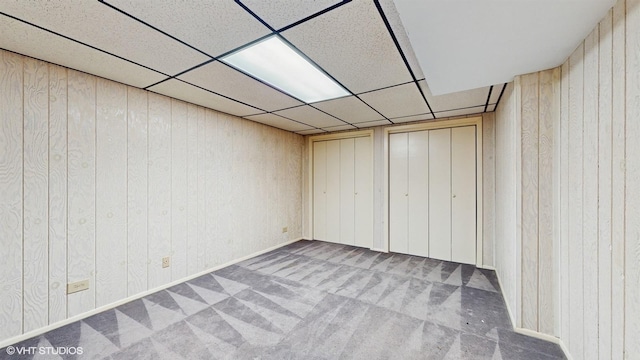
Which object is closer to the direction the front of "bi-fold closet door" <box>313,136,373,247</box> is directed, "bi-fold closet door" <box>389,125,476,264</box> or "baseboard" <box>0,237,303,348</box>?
the baseboard

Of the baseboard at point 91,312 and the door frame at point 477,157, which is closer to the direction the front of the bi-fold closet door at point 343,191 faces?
the baseboard

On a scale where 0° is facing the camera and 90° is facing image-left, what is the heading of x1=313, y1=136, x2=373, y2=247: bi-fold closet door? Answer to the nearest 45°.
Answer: approximately 45°

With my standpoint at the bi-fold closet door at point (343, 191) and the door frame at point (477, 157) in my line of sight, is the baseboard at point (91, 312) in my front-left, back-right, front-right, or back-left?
back-right

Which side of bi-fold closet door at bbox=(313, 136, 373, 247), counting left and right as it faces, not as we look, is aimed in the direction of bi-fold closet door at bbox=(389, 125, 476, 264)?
left

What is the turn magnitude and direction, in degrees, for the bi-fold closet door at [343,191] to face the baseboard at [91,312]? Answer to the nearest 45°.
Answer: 0° — it already faces it

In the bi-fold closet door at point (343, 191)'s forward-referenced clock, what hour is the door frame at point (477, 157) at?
The door frame is roughly at 8 o'clock from the bi-fold closet door.

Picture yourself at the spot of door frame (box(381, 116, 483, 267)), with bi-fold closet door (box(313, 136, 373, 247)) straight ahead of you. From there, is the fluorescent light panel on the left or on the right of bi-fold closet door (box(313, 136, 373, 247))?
left

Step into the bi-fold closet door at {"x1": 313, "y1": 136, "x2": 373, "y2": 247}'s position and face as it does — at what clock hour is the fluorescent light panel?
The fluorescent light panel is roughly at 11 o'clock from the bi-fold closet door.

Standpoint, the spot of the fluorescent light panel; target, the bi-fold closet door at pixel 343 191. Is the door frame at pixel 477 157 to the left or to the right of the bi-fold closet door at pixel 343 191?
right
